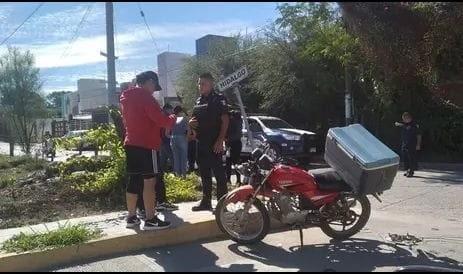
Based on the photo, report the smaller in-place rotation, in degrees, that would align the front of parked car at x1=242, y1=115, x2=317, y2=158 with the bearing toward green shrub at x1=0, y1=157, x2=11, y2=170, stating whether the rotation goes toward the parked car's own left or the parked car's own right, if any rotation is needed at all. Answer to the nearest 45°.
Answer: approximately 135° to the parked car's own right

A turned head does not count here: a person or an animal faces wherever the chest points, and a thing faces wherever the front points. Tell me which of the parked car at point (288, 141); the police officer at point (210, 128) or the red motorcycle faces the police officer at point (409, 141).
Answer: the parked car

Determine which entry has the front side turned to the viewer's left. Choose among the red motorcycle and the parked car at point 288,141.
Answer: the red motorcycle

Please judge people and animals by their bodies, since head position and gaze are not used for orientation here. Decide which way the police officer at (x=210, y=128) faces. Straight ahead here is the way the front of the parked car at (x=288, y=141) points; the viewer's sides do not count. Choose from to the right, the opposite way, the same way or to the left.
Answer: to the right

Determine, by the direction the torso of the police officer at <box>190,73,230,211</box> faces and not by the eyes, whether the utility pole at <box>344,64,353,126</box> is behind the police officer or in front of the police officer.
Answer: behind

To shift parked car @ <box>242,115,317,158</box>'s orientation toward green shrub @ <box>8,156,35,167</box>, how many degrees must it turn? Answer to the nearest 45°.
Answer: approximately 135° to its right

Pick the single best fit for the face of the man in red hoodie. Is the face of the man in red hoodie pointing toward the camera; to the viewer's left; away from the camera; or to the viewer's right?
to the viewer's right

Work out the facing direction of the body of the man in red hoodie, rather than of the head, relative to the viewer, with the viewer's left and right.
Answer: facing away from the viewer and to the right of the viewer

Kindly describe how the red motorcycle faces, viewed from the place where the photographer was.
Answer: facing to the left of the viewer

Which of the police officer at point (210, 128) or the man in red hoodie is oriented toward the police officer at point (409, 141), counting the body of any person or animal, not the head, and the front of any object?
the man in red hoodie

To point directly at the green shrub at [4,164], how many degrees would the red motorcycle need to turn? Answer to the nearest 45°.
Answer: approximately 45° to its right

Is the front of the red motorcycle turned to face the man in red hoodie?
yes
